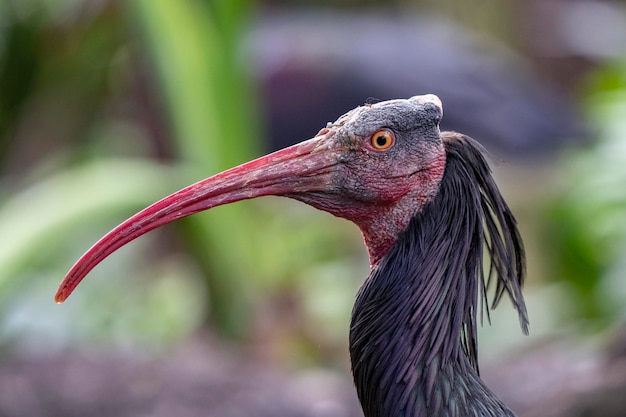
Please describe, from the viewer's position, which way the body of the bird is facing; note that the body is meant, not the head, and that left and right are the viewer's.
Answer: facing to the left of the viewer
